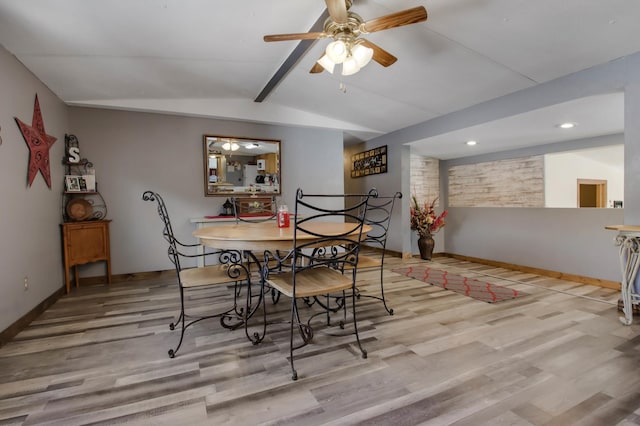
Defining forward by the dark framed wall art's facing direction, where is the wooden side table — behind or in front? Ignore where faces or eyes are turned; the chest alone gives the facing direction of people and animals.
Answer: in front

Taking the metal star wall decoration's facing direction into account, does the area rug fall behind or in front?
in front

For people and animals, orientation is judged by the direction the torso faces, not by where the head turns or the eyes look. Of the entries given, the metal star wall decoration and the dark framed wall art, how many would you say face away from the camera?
0

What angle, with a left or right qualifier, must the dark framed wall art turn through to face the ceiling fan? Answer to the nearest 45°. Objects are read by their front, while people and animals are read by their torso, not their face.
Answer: approximately 45° to its left

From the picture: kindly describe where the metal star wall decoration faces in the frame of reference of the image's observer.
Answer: facing the viewer and to the right of the viewer

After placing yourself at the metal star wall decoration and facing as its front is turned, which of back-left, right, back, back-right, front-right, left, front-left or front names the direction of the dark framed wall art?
front-left

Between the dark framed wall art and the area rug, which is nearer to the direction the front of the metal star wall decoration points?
the area rug
